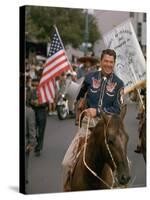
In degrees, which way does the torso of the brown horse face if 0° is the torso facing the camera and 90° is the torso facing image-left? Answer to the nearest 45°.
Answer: approximately 315°

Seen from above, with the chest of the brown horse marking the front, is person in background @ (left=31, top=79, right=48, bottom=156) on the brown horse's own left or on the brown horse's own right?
on the brown horse's own right
